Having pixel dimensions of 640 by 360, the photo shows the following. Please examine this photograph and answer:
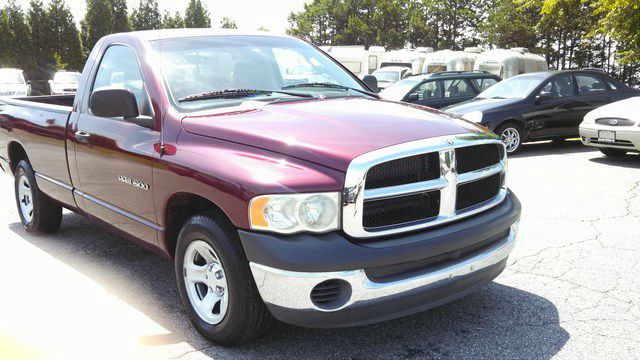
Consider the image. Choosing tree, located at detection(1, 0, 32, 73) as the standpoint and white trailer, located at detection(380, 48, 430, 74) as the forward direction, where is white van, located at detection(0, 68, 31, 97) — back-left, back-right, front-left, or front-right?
front-right

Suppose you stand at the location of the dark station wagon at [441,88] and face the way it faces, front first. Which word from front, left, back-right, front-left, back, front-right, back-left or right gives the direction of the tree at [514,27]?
back-right

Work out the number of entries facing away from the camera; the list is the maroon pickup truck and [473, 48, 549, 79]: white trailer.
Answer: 0

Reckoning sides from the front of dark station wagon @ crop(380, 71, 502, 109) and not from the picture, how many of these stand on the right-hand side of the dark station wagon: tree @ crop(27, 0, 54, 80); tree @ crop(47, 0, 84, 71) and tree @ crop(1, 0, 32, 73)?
3

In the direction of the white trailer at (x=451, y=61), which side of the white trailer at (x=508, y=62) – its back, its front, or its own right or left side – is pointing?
right

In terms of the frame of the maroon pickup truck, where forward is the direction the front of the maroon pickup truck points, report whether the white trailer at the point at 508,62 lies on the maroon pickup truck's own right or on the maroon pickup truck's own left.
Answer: on the maroon pickup truck's own left

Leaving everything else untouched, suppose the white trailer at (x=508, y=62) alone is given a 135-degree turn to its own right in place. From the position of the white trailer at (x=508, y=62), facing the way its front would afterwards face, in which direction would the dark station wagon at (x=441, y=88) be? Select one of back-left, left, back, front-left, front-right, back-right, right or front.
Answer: back

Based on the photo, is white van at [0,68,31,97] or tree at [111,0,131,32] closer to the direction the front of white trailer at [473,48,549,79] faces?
the white van

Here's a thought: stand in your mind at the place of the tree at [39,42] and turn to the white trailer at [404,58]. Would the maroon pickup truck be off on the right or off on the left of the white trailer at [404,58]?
right

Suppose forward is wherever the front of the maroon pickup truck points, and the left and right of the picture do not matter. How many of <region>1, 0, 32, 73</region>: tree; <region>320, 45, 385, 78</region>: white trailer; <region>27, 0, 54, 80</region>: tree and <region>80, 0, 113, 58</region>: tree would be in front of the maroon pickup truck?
0

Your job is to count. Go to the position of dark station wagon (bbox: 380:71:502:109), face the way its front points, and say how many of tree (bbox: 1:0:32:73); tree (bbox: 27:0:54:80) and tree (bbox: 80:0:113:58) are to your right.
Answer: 3

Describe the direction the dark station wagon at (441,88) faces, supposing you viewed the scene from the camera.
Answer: facing the viewer and to the left of the viewer

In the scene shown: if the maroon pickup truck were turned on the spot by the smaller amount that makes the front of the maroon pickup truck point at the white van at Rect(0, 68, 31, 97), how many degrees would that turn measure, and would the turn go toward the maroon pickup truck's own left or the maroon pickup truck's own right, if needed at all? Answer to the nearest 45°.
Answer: approximately 180°

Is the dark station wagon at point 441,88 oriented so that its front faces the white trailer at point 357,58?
no

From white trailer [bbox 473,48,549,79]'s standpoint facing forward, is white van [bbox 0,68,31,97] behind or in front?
in front

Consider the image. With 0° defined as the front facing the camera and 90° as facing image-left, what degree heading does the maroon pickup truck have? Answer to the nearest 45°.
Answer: approximately 315°

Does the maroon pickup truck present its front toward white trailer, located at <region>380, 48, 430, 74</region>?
no
